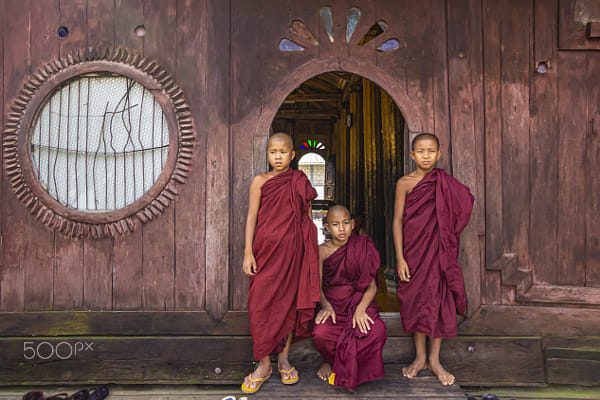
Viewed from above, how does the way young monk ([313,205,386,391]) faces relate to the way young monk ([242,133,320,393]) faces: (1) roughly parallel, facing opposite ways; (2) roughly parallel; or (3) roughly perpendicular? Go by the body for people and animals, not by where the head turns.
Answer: roughly parallel

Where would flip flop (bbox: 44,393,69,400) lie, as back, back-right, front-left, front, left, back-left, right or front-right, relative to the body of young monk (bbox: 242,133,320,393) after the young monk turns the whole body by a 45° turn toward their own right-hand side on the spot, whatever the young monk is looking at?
front-right

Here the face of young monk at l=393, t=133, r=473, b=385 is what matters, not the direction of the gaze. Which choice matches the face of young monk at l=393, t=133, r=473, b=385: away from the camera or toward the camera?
toward the camera

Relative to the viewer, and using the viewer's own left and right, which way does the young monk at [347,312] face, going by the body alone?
facing the viewer

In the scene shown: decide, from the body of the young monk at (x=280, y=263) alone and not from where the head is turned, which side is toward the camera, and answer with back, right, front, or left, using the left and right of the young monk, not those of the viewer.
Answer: front

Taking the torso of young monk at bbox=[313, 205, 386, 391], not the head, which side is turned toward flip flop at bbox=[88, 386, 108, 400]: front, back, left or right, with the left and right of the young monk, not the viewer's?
right

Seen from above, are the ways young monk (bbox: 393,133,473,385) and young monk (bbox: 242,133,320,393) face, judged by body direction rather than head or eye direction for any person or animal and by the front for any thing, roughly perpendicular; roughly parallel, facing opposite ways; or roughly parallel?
roughly parallel

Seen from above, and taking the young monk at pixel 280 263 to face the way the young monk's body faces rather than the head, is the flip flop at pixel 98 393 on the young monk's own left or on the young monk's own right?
on the young monk's own right

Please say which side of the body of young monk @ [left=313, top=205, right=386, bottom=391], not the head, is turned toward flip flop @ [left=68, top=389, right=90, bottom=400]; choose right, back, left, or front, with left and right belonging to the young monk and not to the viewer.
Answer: right

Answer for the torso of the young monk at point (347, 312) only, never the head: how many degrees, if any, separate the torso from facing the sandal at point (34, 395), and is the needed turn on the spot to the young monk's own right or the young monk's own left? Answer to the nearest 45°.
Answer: approximately 90° to the young monk's own right

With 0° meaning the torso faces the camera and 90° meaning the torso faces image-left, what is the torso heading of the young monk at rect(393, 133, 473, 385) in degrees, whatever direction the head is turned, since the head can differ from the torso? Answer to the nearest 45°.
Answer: approximately 0°
